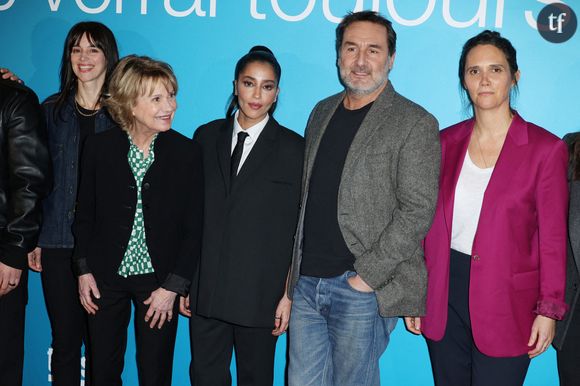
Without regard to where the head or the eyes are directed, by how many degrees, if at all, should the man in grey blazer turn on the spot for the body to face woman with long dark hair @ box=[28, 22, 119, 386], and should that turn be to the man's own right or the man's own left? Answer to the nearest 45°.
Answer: approximately 45° to the man's own right

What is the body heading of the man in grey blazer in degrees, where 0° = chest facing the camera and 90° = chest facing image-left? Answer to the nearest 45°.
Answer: approximately 45°

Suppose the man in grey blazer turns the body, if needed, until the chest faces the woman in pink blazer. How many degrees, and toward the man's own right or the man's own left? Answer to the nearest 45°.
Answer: approximately 135° to the man's own left
